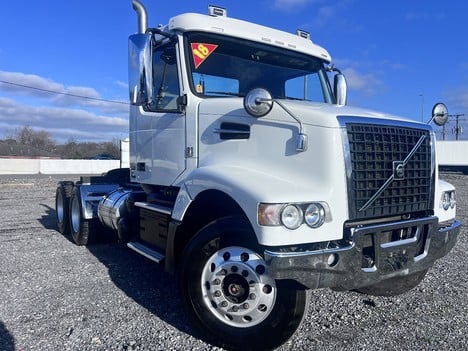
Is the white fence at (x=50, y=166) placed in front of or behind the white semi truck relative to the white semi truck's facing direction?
behind

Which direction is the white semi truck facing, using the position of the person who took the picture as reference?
facing the viewer and to the right of the viewer
